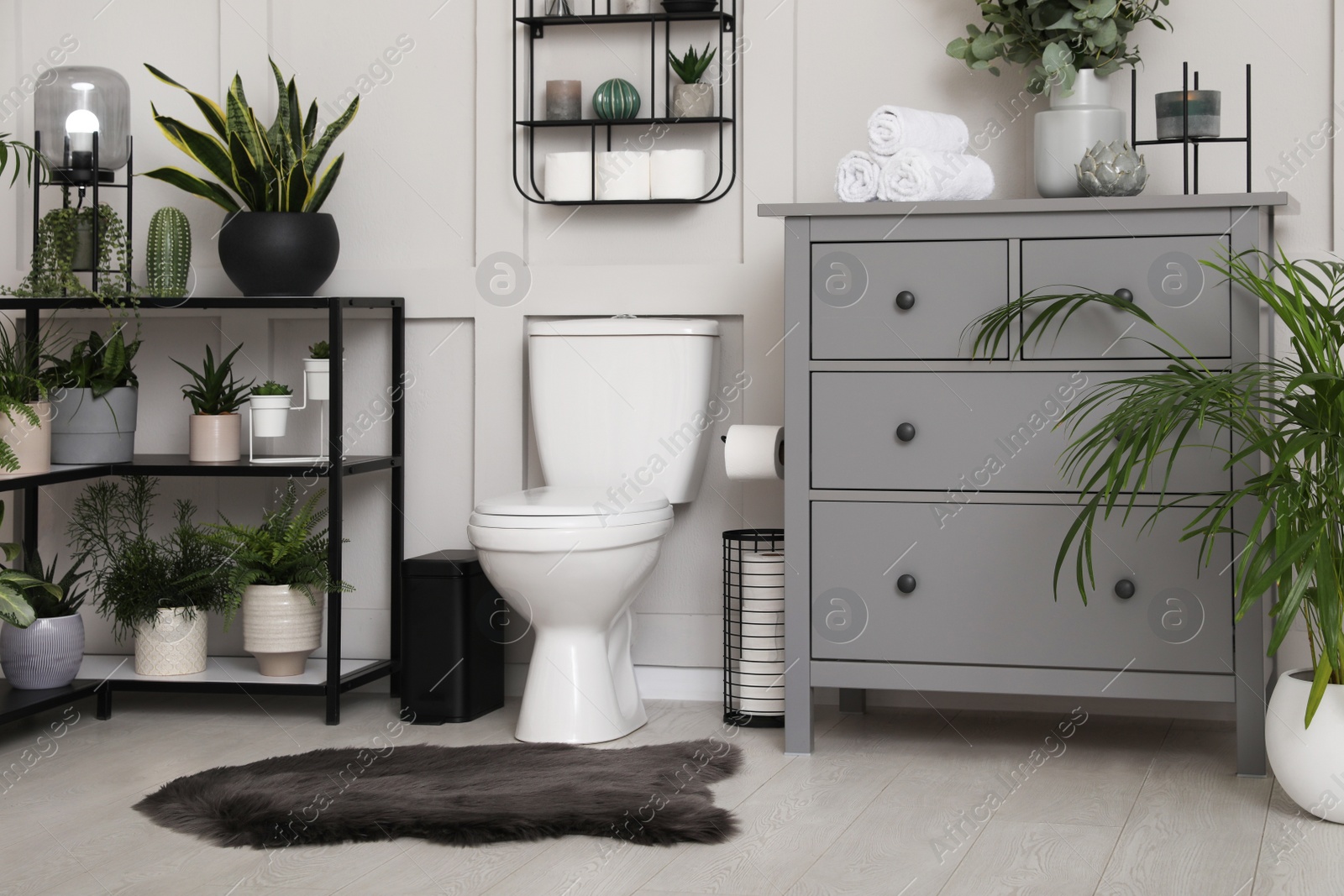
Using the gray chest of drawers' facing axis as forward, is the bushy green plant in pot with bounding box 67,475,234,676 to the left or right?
on its right

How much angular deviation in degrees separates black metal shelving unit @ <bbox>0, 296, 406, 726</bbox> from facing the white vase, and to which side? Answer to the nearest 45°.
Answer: approximately 45° to its left

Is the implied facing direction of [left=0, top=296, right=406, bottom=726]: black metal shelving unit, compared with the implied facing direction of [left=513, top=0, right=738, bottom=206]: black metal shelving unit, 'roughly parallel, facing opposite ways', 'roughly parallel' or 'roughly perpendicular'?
roughly parallel

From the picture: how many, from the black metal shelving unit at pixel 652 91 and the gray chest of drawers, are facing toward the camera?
2

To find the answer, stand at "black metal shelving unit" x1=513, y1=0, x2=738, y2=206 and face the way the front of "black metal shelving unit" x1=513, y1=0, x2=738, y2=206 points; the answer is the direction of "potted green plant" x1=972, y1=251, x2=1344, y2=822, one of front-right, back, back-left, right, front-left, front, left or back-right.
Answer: front-left

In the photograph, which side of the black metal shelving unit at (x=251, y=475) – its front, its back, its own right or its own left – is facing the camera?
front

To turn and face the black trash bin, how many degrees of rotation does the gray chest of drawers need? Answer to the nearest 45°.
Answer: approximately 90° to its right

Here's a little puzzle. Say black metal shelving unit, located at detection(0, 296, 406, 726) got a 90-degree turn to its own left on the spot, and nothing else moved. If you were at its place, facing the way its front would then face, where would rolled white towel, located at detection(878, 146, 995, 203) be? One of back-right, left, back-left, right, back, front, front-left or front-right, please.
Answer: front-right

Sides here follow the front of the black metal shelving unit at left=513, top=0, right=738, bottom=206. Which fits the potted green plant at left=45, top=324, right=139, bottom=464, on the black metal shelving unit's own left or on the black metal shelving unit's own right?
on the black metal shelving unit's own right

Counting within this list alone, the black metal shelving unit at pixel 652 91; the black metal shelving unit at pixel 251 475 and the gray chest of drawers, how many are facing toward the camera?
3

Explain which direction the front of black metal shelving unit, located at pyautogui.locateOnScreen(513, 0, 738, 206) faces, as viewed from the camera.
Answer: facing the viewer

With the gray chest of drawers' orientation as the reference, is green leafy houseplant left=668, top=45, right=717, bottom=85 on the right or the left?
on its right

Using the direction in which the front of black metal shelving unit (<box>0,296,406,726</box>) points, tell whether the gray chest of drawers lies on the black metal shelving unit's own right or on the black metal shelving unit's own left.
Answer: on the black metal shelving unit's own left
